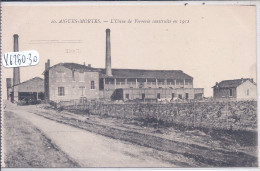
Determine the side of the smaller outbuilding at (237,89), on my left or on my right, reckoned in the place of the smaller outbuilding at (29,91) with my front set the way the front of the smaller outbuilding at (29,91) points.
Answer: on my left

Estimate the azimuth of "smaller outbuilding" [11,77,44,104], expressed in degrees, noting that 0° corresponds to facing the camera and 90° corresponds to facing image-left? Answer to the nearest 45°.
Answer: approximately 0°

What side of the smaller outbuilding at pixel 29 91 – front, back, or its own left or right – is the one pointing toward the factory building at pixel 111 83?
left
